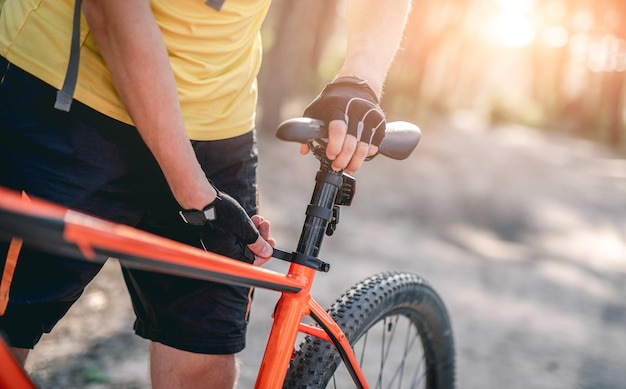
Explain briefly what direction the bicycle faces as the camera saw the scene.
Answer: facing the viewer and to the left of the viewer
